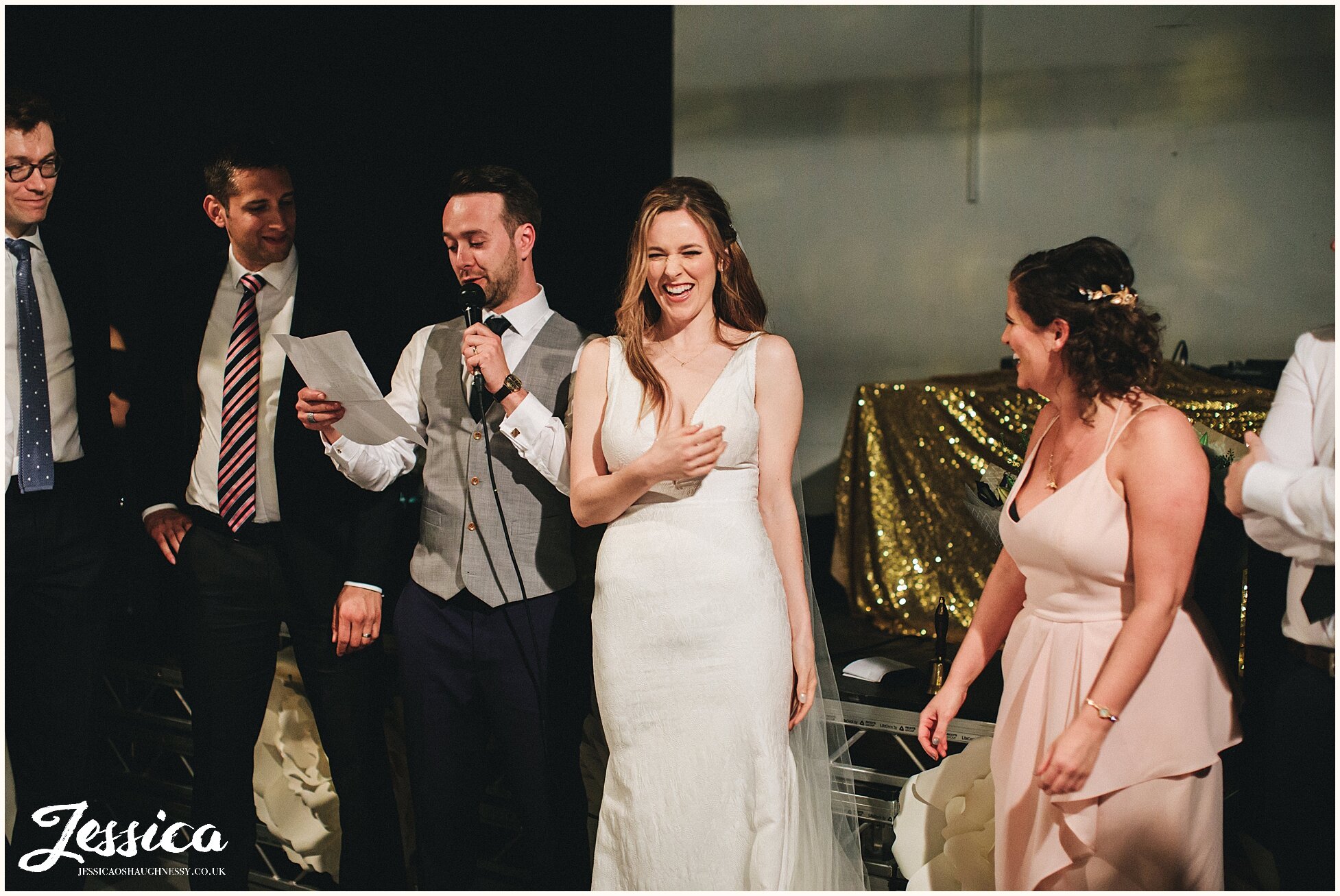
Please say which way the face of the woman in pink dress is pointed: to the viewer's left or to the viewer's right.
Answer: to the viewer's left

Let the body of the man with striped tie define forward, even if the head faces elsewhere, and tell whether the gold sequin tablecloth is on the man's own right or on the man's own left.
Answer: on the man's own left

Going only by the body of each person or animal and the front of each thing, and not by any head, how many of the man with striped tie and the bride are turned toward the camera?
2

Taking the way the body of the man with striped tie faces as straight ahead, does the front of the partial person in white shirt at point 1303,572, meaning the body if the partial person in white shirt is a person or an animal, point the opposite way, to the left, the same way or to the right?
to the right
